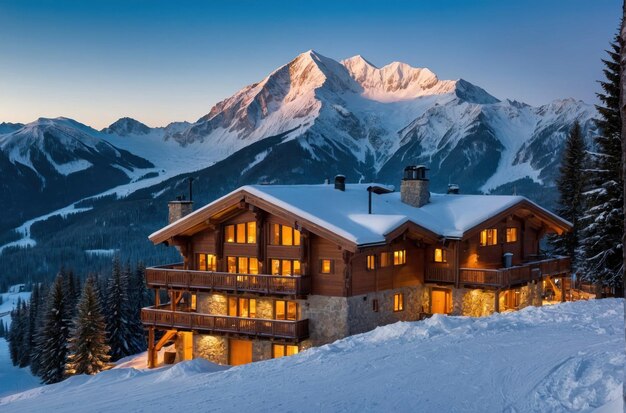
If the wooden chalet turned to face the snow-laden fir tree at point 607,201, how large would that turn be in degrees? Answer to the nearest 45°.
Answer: approximately 135° to its left

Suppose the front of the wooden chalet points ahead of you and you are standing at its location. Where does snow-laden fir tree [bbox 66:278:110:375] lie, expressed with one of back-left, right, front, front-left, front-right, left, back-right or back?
right

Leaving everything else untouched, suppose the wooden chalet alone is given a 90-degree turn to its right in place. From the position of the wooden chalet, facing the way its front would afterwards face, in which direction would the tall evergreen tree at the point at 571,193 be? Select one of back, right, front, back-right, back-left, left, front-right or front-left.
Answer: right

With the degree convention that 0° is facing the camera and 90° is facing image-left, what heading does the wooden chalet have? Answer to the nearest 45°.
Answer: approximately 45°
